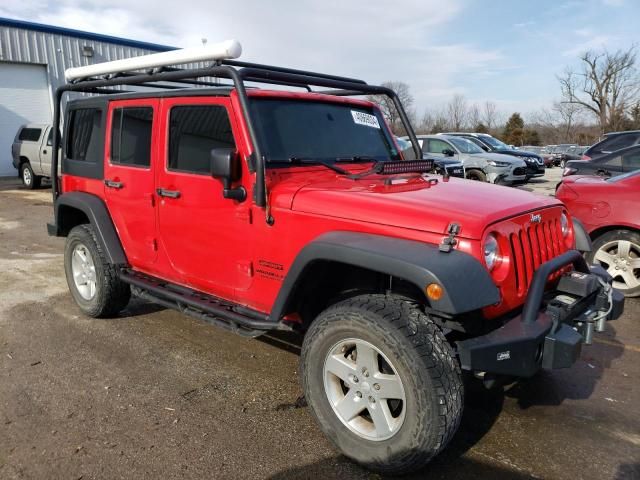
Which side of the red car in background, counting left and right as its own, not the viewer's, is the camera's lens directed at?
right

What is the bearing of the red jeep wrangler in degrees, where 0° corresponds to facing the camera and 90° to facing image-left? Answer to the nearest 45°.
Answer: approximately 315°

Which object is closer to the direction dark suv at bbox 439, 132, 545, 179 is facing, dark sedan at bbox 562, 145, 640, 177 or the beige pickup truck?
the dark sedan

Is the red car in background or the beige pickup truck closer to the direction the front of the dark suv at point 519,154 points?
the red car in background

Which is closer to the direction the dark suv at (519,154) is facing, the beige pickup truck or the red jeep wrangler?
the red jeep wrangler

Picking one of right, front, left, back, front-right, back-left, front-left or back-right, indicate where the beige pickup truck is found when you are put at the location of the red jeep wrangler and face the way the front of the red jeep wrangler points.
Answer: back

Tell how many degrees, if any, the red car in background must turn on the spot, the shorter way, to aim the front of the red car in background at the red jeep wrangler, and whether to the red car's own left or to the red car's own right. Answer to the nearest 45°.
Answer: approximately 135° to the red car's own right
